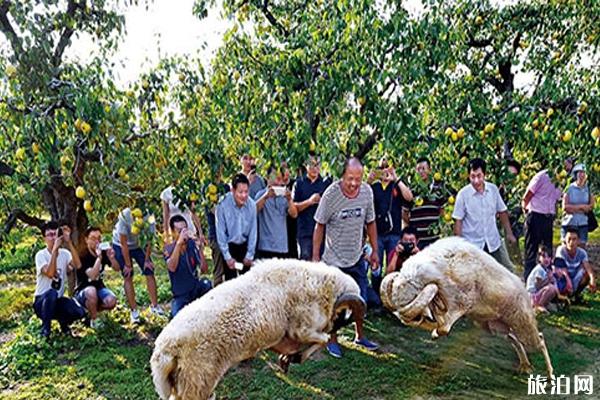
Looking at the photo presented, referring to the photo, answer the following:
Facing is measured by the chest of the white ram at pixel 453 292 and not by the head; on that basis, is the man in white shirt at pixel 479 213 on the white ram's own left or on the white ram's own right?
on the white ram's own right

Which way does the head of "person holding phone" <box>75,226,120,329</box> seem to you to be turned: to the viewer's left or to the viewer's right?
to the viewer's right
